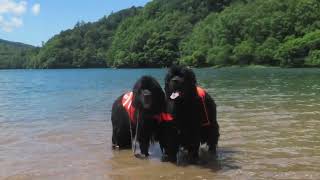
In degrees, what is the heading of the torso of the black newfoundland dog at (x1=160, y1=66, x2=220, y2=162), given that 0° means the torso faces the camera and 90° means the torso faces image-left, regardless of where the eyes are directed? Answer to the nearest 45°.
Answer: approximately 45°

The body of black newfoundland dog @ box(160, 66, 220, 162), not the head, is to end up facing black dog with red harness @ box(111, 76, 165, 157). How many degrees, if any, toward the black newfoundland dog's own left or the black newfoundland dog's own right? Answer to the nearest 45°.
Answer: approximately 45° to the black newfoundland dog's own right

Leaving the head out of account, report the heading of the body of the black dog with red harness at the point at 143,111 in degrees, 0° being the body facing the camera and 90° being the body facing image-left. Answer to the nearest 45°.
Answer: approximately 315°
